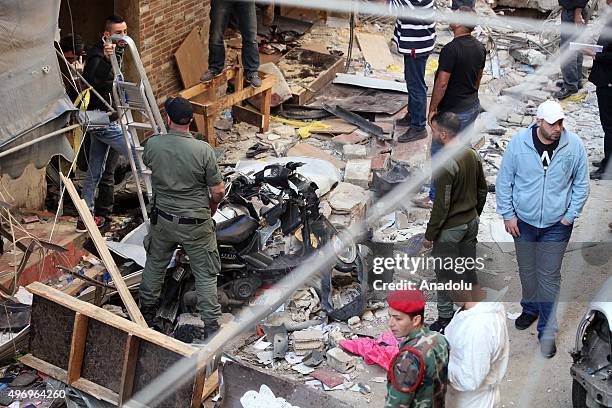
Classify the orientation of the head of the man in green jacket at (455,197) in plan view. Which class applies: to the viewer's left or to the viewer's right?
to the viewer's left

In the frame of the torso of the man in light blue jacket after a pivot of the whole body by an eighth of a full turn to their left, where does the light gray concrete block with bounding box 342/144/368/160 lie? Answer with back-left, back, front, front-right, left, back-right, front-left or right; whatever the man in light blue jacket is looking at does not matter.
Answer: back

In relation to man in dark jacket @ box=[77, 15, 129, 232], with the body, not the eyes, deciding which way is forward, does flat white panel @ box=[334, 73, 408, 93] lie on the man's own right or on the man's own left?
on the man's own left

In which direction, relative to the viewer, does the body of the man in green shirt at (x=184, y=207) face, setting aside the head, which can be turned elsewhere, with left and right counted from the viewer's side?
facing away from the viewer

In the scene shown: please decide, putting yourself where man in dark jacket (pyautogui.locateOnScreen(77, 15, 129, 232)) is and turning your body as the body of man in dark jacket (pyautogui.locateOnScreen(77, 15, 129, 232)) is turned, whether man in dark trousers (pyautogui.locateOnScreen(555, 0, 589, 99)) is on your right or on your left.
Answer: on your left

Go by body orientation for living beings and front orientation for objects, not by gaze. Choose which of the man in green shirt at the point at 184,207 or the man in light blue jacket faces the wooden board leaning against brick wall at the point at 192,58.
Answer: the man in green shirt
